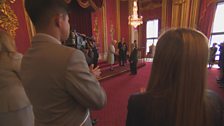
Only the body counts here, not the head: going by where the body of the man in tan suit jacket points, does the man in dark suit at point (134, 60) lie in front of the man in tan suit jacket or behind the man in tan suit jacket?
in front

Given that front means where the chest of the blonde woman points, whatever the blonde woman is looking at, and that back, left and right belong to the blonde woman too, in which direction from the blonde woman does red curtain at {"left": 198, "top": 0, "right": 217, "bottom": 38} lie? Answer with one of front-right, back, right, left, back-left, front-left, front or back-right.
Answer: front

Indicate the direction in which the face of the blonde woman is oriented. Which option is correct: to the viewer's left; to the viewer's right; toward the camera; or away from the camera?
away from the camera

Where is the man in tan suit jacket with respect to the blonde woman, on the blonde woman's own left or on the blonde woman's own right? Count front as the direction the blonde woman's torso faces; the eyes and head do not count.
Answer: on the blonde woman's own left

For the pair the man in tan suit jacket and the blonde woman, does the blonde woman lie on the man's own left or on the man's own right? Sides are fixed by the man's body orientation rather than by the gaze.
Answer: on the man's own right

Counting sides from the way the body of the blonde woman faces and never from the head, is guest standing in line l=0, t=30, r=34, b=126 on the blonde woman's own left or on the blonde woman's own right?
on the blonde woman's own left

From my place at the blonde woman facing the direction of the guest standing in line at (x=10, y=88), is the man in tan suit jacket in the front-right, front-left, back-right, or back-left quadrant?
front-left

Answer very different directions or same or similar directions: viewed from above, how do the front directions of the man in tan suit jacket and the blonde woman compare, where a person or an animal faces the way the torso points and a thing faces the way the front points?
same or similar directions

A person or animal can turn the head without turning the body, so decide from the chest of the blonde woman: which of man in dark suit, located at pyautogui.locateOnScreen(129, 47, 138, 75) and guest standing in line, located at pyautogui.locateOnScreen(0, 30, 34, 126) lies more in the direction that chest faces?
the man in dark suit

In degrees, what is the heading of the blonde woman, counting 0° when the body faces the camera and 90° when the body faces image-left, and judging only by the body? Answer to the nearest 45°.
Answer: approximately 180°

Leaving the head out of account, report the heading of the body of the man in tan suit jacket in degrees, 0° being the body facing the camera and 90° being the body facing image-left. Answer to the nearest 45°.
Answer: approximately 225°

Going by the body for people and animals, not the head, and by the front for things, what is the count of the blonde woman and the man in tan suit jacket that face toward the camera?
0

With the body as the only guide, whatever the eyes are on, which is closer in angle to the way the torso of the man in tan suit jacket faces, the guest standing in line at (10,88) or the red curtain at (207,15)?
the red curtain

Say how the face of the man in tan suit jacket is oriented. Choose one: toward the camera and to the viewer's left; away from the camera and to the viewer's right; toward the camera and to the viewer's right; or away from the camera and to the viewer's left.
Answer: away from the camera and to the viewer's right

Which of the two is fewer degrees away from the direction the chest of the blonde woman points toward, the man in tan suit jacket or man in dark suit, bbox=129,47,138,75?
the man in dark suit

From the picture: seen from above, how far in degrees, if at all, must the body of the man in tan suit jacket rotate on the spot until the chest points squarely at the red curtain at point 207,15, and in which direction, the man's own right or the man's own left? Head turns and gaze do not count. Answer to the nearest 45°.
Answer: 0° — they already face it

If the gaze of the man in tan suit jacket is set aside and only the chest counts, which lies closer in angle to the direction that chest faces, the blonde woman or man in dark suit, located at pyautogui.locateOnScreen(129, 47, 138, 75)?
the man in dark suit
